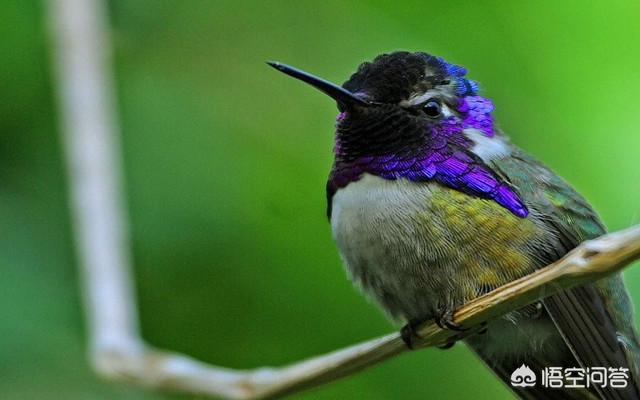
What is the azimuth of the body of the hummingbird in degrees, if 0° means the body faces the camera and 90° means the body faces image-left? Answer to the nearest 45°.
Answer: approximately 45°
